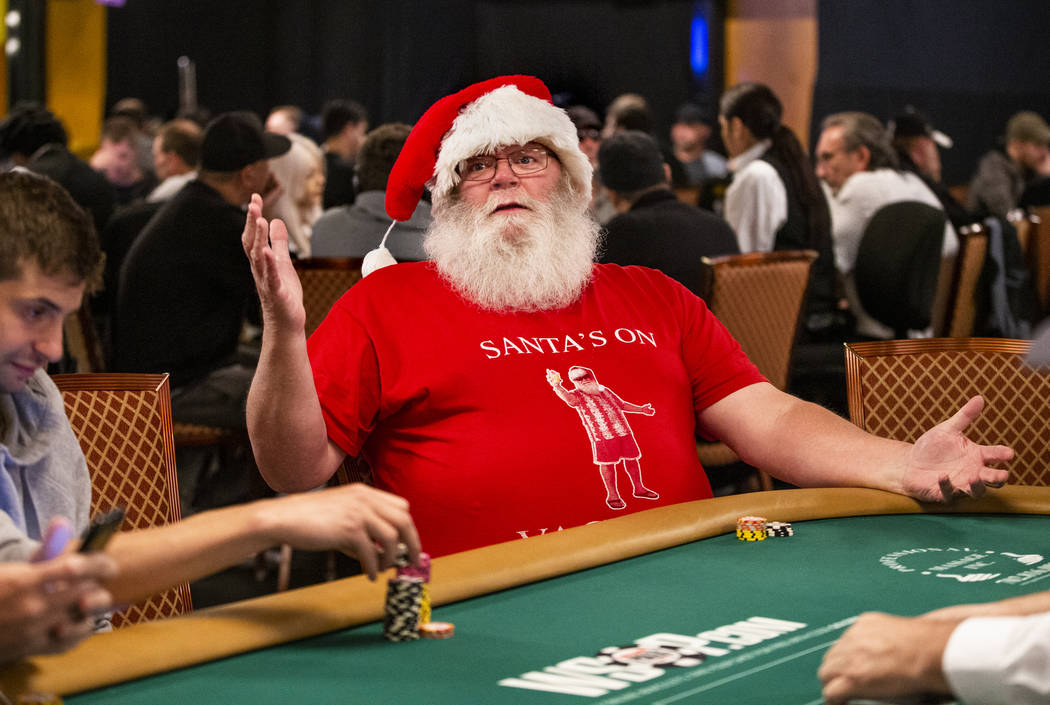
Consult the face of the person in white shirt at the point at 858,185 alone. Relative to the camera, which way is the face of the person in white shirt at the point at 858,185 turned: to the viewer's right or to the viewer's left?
to the viewer's left

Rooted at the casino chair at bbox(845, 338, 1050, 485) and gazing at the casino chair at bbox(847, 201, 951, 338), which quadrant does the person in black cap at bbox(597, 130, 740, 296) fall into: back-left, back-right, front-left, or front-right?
front-left

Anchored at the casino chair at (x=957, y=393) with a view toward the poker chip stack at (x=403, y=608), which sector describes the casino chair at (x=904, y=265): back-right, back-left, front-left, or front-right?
back-right

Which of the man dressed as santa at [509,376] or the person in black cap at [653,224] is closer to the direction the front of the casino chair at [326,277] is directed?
the person in black cap

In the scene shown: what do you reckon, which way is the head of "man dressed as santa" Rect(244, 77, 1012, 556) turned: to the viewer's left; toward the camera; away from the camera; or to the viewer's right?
toward the camera

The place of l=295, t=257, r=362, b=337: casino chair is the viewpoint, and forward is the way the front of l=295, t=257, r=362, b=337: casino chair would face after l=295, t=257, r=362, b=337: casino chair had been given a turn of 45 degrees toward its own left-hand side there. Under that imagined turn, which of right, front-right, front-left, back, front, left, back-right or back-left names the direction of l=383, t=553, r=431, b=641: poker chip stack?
back-left

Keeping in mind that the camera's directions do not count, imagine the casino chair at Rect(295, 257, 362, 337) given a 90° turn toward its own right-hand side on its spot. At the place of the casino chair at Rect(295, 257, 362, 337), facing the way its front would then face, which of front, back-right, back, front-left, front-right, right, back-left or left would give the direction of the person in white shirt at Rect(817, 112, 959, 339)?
front-left

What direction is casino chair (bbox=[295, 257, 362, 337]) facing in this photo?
away from the camera

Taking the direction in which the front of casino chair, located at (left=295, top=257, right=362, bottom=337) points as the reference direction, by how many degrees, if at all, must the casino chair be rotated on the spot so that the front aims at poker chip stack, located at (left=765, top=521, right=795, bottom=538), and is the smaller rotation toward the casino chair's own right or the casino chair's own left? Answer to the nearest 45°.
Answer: approximately 180°

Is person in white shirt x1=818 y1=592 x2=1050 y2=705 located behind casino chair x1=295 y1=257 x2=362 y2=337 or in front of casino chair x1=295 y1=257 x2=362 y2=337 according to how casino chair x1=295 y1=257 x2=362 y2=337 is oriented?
behind

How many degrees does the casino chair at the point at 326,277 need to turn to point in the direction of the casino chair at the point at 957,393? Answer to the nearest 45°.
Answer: approximately 135° to its right

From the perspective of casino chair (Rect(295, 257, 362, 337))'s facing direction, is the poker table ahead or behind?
behind

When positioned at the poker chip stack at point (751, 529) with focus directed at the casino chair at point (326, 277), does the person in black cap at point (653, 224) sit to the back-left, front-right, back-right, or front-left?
front-right

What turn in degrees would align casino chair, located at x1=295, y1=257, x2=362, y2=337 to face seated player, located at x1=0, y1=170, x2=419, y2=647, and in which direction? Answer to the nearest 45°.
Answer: approximately 180°
